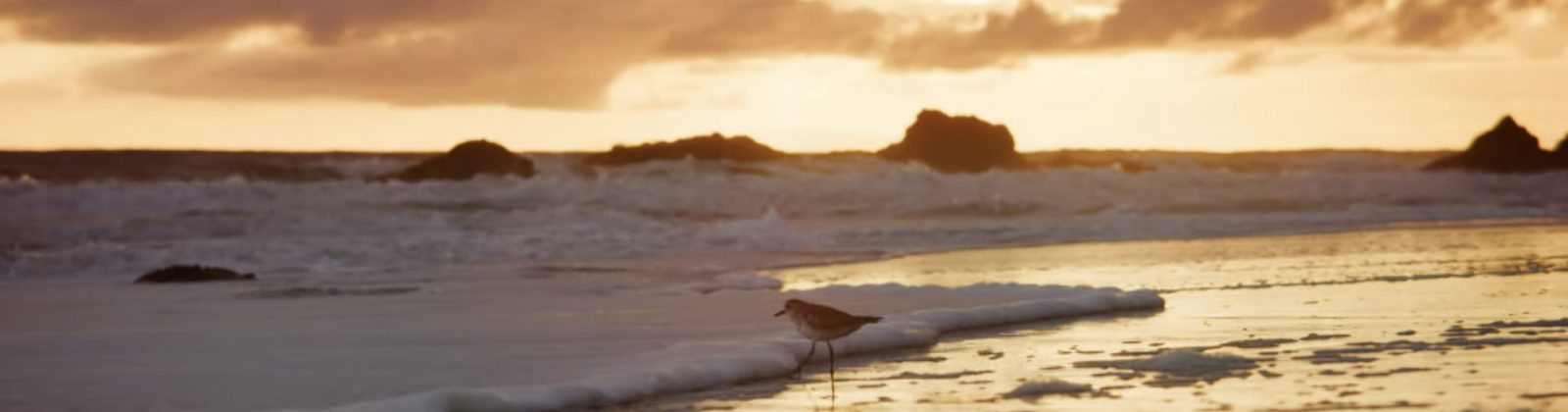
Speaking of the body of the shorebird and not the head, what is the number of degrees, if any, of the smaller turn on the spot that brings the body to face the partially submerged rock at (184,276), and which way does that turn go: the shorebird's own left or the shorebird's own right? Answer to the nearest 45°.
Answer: approximately 45° to the shorebird's own right

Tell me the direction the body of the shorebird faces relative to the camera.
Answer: to the viewer's left

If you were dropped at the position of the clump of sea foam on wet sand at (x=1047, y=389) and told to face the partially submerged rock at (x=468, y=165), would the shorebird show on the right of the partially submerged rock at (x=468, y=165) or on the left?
left

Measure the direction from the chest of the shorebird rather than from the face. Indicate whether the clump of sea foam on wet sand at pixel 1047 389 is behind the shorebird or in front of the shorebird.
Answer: behind
